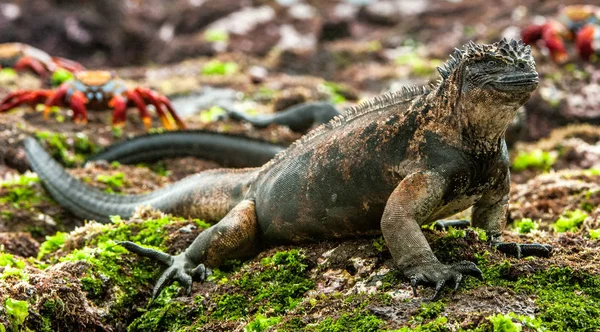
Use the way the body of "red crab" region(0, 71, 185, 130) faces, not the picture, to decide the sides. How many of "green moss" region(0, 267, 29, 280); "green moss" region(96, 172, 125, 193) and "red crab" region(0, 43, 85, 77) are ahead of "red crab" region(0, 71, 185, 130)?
2

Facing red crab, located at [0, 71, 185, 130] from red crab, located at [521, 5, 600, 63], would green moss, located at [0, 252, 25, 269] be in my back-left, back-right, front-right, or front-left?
front-left

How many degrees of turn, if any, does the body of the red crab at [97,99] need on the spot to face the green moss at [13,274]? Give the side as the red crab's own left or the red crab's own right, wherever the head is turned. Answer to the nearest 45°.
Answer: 0° — it already faces it

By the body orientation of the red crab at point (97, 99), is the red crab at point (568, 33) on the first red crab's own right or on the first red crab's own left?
on the first red crab's own left

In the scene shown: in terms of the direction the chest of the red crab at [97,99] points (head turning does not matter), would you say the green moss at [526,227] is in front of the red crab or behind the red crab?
in front

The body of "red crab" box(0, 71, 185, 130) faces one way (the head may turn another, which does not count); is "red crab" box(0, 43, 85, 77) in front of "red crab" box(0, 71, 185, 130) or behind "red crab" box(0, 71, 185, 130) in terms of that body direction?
behind

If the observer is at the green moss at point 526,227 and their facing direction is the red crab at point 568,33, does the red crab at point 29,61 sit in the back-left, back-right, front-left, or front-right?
front-left

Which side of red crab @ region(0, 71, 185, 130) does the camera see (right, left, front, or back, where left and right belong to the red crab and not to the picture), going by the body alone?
front

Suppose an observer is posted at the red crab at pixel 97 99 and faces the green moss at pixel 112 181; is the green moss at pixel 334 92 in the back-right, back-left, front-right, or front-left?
back-left

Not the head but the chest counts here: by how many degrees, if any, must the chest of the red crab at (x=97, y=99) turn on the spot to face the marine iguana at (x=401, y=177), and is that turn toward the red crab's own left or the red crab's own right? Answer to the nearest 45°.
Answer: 0° — it already faces it

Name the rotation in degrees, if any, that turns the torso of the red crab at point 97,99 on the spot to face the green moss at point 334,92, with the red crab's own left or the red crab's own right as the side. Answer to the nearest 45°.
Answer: approximately 90° to the red crab's own left

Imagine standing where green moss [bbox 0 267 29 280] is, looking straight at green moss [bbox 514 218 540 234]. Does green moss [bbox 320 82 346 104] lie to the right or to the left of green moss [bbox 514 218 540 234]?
left

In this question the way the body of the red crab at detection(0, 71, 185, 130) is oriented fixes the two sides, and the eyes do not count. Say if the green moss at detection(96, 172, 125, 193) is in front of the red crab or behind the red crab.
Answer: in front

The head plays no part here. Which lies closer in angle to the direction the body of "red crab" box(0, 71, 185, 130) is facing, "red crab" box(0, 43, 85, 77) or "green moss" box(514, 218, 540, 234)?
the green moss
